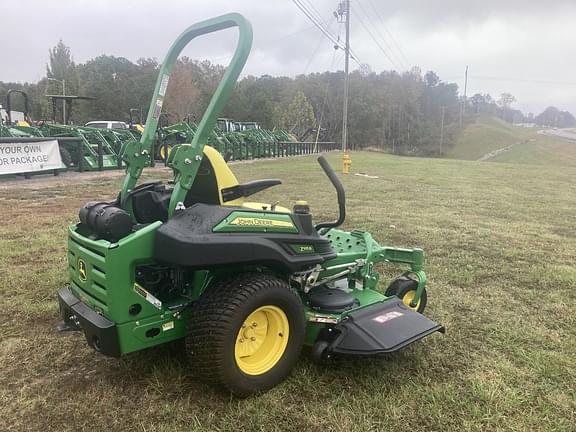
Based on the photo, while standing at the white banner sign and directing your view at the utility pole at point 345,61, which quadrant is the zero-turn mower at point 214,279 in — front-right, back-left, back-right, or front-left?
back-right

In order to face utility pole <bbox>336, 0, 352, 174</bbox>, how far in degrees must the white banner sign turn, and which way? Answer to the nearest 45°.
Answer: approximately 135° to its left

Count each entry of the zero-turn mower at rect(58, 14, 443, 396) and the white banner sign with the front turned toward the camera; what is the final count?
1

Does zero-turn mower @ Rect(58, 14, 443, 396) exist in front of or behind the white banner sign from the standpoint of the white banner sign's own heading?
in front

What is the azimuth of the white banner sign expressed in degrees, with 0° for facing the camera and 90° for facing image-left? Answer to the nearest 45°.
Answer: approximately 0°

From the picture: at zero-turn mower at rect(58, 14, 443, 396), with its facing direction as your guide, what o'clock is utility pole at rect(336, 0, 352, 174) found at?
The utility pole is roughly at 11 o'clock from the zero-turn mower.

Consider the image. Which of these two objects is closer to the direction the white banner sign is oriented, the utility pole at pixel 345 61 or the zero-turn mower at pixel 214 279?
the zero-turn mower

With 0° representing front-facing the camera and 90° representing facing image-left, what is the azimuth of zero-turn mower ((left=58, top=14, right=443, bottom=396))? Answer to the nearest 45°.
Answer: approximately 225°

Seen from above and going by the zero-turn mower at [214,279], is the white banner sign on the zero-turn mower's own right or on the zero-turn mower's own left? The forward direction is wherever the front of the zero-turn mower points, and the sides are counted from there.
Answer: on the zero-turn mower's own left
